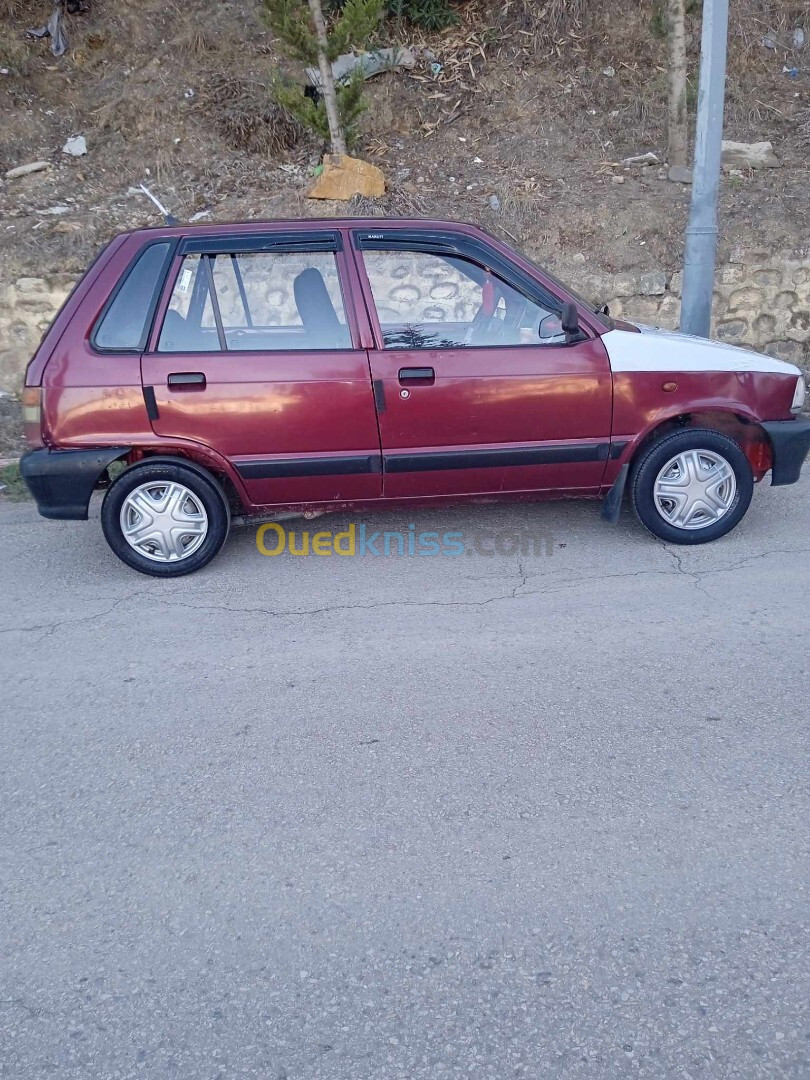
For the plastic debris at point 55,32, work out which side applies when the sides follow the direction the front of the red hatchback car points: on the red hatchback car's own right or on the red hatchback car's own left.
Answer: on the red hatchback car's own left

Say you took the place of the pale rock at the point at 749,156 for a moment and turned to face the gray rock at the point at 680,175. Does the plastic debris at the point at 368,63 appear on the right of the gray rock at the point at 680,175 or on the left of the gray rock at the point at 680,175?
right

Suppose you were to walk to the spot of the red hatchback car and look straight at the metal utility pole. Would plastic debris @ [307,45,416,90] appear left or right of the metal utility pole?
left

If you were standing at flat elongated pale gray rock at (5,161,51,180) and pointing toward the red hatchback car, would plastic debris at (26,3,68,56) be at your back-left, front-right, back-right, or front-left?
back-left

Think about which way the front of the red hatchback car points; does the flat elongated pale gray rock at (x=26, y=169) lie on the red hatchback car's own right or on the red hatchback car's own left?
on the red hatchback car's own left

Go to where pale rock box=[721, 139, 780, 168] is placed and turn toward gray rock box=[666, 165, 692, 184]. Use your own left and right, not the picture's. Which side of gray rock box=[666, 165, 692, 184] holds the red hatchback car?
left

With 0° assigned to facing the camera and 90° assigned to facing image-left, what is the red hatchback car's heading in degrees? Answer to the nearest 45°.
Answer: approximately 270°

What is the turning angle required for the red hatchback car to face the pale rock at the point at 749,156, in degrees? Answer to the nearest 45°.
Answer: approximately 45° to its left

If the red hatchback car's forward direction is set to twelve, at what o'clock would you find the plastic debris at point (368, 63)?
The plastic debris is roughly at 9 o'clock from the red hatchback car.

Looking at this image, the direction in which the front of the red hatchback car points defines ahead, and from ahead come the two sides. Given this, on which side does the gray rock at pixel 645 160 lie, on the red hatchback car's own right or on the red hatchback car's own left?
on the red hatchback car's own left

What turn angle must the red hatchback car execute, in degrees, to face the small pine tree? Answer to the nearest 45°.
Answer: approximately 90° to its left
